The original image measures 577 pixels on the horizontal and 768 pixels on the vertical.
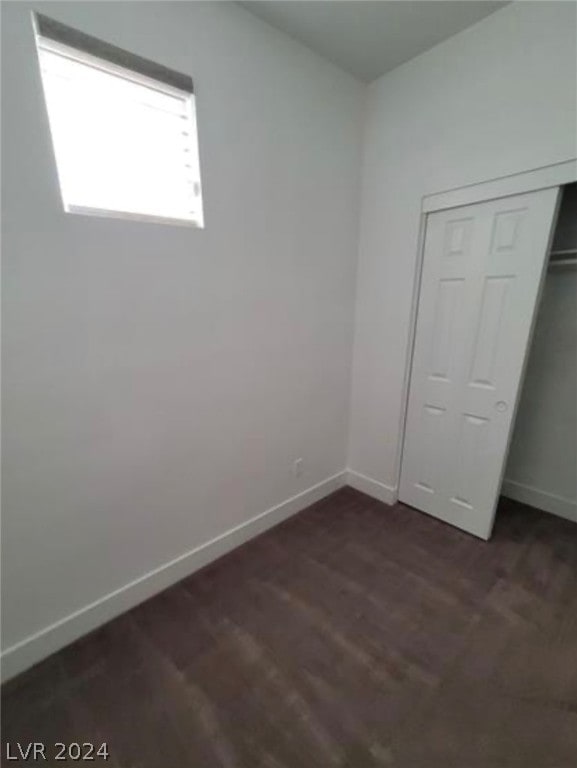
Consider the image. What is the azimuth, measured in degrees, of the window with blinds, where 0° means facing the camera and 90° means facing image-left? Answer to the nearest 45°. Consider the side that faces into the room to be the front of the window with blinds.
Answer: approximately 315°

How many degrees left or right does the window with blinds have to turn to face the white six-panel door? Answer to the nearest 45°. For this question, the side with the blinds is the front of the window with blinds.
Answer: approximately 45° to its left
